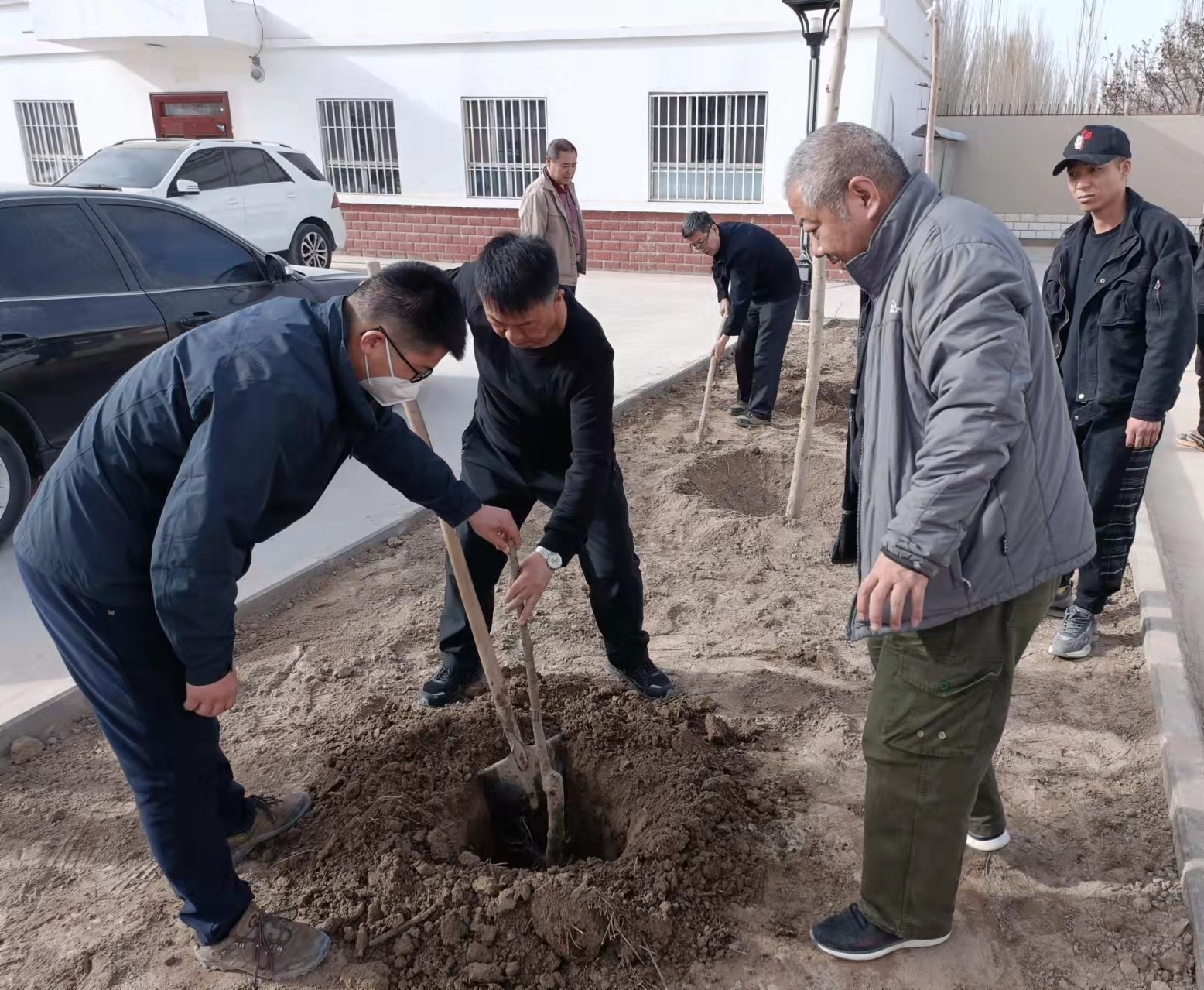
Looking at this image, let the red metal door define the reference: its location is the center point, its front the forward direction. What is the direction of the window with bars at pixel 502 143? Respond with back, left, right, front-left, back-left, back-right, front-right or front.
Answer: front-left

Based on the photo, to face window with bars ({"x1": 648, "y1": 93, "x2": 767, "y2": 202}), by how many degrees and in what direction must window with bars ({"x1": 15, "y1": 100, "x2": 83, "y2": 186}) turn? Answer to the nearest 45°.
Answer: approximately 45° to its left

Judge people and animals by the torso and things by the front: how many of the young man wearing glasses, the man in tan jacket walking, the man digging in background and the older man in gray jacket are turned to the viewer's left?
2

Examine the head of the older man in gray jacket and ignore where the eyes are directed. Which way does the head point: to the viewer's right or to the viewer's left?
to the viewer's left

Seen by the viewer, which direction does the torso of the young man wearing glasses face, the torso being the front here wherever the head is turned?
to the viewer's right

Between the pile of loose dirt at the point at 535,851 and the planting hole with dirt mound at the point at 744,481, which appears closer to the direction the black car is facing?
the planting hole with dirt mound

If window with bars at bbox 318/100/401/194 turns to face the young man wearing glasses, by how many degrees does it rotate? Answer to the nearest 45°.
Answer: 0° — it already faces them

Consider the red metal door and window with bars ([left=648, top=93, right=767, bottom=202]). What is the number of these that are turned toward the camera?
2

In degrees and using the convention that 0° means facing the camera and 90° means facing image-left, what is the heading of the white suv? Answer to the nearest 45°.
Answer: approximately 45°

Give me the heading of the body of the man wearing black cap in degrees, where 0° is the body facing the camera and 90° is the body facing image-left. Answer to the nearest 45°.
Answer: approximately 45°

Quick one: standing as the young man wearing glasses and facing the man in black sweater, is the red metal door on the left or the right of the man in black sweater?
left

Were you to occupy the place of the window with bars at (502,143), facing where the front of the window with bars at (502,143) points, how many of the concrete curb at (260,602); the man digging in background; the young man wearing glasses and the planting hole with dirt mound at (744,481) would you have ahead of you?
4

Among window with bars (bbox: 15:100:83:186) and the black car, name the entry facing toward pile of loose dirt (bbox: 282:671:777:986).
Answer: the window with bars

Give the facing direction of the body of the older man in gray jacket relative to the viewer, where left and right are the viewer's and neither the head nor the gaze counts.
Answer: facing to the left of the viewer

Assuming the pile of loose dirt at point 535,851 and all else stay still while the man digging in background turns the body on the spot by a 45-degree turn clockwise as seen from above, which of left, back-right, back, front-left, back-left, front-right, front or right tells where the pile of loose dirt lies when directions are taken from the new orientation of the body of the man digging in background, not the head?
back-left

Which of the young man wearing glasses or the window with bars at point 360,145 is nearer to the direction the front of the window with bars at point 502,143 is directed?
the young man wearing glasses

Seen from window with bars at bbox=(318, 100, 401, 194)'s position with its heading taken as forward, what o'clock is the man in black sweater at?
The man in black sweater is roughly at 12 o'clock from the window with bars.
